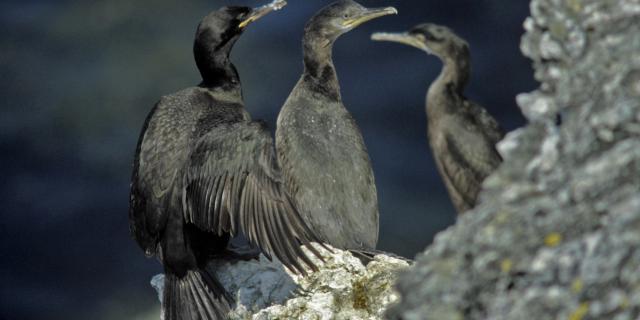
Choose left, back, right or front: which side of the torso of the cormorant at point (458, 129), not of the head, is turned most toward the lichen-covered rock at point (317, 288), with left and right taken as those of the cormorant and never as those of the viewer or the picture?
front

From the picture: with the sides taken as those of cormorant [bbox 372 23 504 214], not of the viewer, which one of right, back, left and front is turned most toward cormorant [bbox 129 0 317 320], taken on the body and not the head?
front

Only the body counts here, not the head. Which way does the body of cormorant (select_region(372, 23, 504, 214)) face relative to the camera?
to the viewer's left

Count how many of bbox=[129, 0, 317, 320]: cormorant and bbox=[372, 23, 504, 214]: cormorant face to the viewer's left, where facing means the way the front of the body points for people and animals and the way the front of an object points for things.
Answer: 1

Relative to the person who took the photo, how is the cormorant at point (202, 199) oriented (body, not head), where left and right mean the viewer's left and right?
facing away from the viewer and to the right of the viewer
